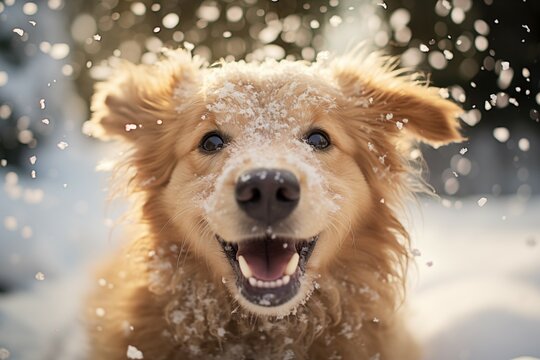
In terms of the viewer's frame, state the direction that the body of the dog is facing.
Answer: toward the camera
